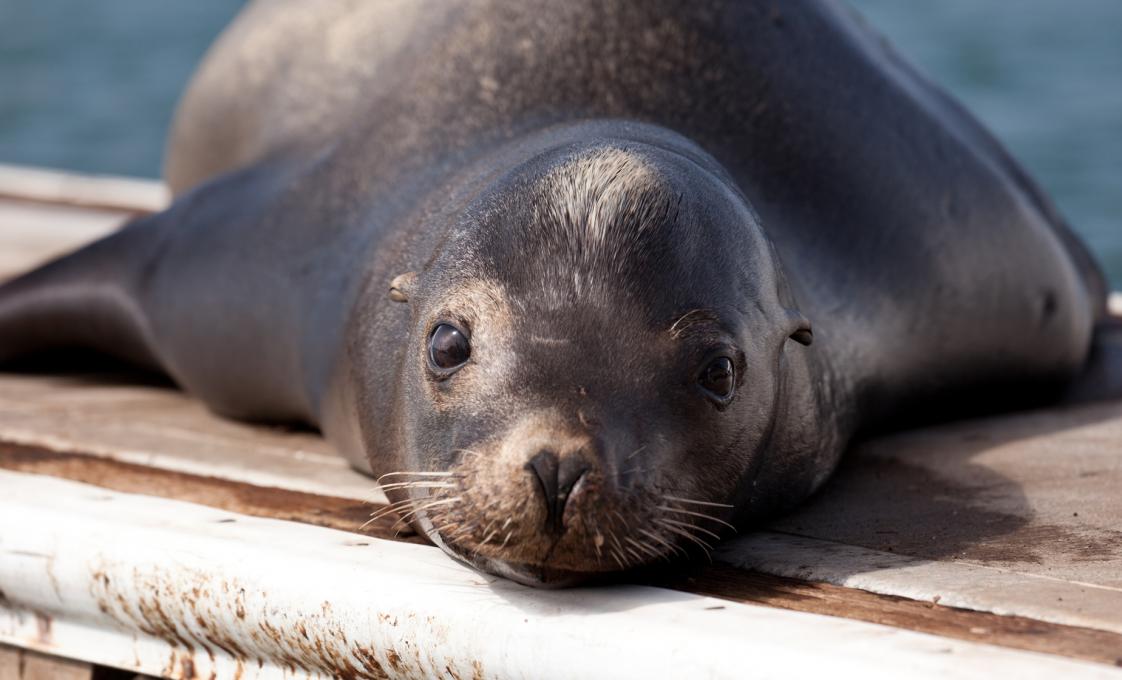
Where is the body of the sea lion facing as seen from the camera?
toward the camera
